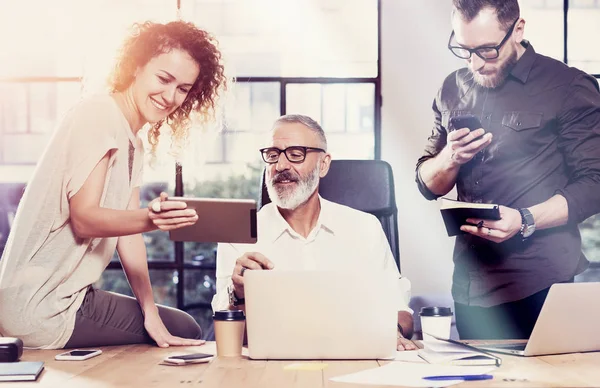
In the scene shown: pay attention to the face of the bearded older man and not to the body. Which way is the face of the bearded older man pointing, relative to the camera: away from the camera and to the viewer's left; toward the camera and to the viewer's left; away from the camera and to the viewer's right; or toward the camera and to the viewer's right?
toward the camera and to the viewer's left

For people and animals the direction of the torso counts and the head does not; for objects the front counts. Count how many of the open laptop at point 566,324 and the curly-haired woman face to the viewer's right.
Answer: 1

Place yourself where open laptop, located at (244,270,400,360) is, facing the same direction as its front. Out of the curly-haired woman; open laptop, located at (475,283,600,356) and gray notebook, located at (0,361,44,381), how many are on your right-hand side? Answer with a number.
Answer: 1

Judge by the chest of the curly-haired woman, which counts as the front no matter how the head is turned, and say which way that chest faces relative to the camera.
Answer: to the viewer's right

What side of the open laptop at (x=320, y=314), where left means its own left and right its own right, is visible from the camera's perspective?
back

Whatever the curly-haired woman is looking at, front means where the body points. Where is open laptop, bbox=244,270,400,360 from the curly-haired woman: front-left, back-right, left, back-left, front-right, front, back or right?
front-right

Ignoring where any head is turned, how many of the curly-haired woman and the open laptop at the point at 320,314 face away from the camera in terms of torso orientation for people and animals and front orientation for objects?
1

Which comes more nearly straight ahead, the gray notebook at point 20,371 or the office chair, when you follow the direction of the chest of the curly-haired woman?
the office chair

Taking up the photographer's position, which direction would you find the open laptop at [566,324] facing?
facing away from the viewer and to the left of the viewer

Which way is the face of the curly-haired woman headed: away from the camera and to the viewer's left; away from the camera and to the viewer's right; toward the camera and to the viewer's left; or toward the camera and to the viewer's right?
toward the camera and to the viewer's right

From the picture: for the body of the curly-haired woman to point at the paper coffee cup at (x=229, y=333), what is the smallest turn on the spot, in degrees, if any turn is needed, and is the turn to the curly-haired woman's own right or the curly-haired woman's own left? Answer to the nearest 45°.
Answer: approximately 45° to the curly-haired woman's own right

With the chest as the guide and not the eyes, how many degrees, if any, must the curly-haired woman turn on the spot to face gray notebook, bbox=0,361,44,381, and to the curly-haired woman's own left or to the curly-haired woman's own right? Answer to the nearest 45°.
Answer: approximately 90° to the curly-haired woman's own right

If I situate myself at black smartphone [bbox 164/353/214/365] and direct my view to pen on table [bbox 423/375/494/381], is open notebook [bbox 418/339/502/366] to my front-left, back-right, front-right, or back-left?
front-left

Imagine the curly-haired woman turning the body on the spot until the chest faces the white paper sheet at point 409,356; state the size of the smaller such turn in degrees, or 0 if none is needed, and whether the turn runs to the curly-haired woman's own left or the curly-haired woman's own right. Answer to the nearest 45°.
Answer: approximately 45° to the curly-haired woman's own right

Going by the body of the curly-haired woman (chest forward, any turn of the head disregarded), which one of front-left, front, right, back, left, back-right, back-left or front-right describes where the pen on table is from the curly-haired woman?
front-right

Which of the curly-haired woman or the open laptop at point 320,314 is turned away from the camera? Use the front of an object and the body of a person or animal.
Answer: the open laptop

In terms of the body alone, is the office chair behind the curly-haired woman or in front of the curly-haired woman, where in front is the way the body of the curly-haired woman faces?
in front

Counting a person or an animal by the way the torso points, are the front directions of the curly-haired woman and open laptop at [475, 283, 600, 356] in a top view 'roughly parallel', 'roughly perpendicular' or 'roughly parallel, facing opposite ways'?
roughly perpendicular
